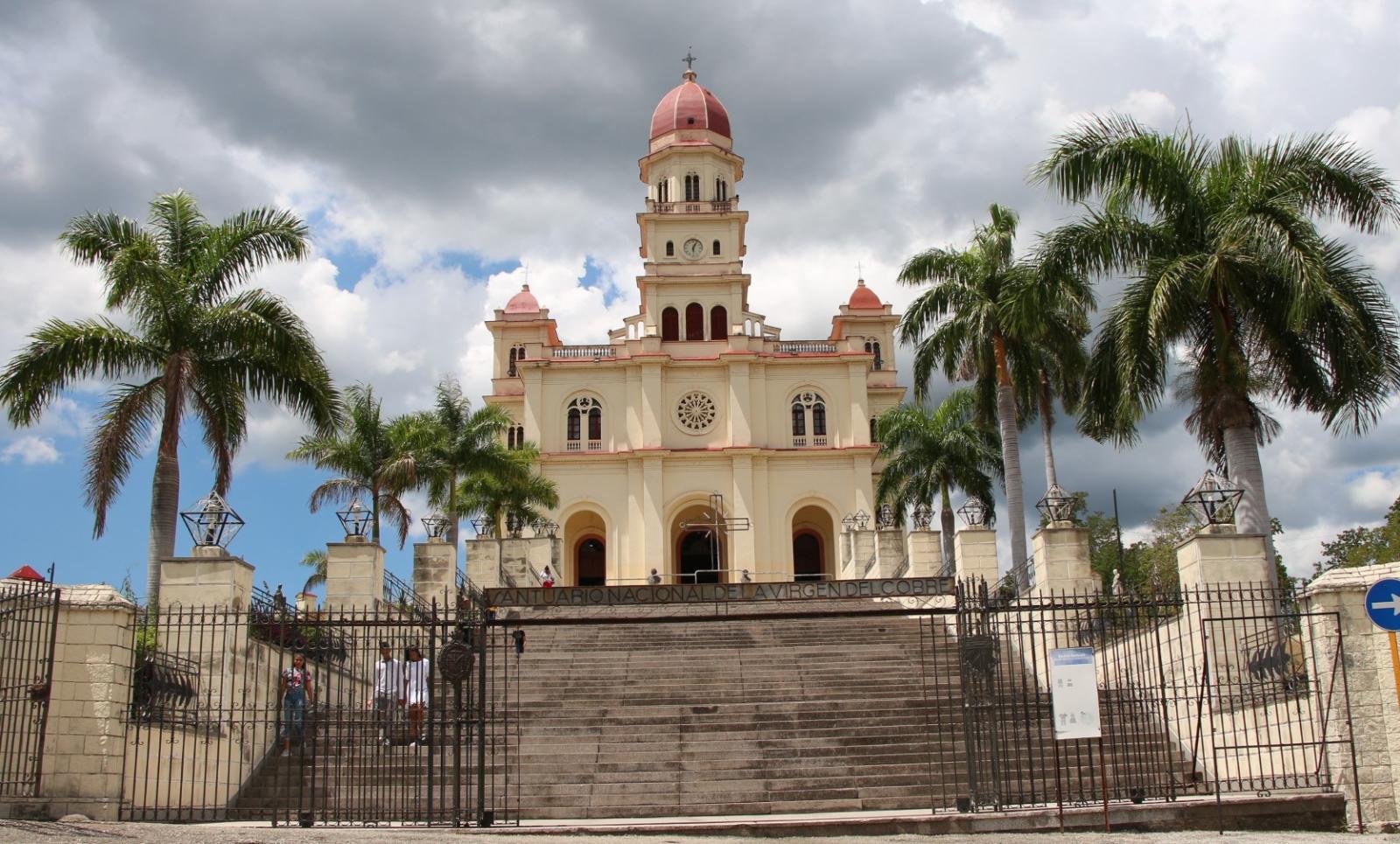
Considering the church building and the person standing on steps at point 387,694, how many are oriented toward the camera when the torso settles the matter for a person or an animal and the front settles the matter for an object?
2

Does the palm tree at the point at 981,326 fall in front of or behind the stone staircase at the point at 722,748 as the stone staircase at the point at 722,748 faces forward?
behind

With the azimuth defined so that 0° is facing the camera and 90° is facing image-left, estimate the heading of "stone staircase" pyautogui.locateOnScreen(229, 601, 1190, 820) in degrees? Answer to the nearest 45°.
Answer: approximately 0°

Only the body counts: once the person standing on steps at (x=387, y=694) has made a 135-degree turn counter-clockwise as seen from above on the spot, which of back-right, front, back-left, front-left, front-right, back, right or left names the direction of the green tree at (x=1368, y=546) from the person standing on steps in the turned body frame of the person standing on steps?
front

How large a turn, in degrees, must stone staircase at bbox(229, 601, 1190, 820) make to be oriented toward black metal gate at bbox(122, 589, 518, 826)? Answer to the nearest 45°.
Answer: approximately 90° to its right

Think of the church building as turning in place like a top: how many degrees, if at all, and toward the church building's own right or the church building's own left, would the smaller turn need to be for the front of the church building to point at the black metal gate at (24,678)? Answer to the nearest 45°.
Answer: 0° — it already faces it
